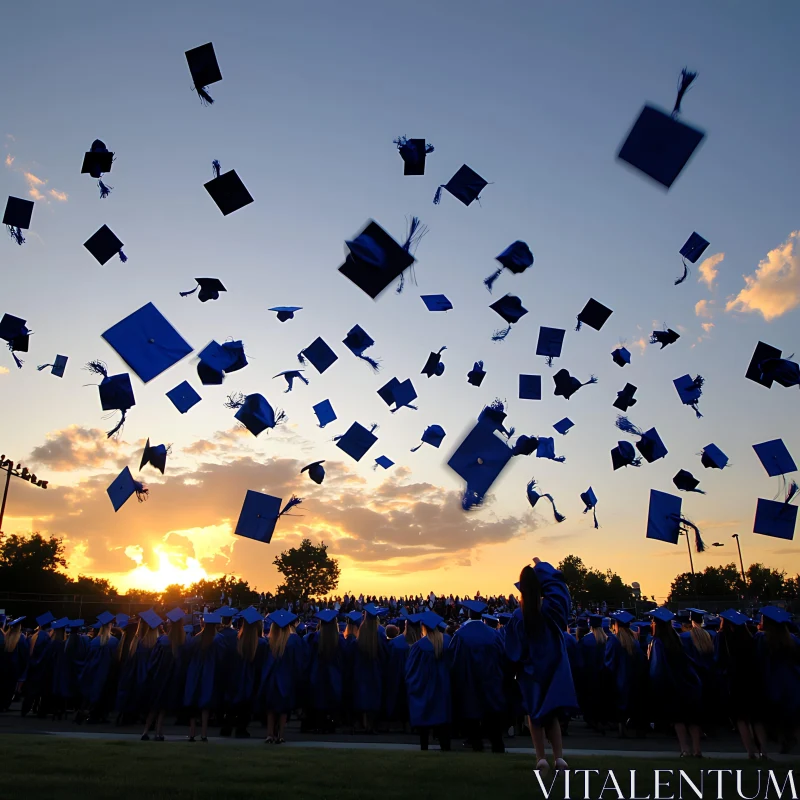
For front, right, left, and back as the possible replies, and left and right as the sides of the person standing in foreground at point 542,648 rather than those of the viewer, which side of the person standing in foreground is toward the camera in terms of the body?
back

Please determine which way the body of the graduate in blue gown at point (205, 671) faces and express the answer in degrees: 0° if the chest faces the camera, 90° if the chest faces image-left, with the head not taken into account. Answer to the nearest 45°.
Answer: approximately 180°

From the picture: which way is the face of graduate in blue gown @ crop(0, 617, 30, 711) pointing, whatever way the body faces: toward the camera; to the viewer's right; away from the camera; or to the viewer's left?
away from the camera

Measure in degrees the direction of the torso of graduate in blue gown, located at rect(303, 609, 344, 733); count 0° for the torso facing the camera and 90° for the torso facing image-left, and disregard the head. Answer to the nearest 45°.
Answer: approximately 180°

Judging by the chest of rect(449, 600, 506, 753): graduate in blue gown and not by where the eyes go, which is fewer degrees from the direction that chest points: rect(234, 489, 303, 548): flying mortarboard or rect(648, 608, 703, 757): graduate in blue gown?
the flying mortarboard

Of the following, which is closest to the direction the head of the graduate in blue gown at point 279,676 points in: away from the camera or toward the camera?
away from the camera

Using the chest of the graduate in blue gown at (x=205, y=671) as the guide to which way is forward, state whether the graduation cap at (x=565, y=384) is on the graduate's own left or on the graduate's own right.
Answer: on the graduate's own right

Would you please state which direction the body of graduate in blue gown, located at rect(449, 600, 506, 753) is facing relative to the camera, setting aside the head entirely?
away from the camera

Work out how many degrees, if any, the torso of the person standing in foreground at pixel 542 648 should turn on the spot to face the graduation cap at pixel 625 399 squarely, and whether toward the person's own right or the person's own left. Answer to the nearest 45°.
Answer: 0° — they already face it
